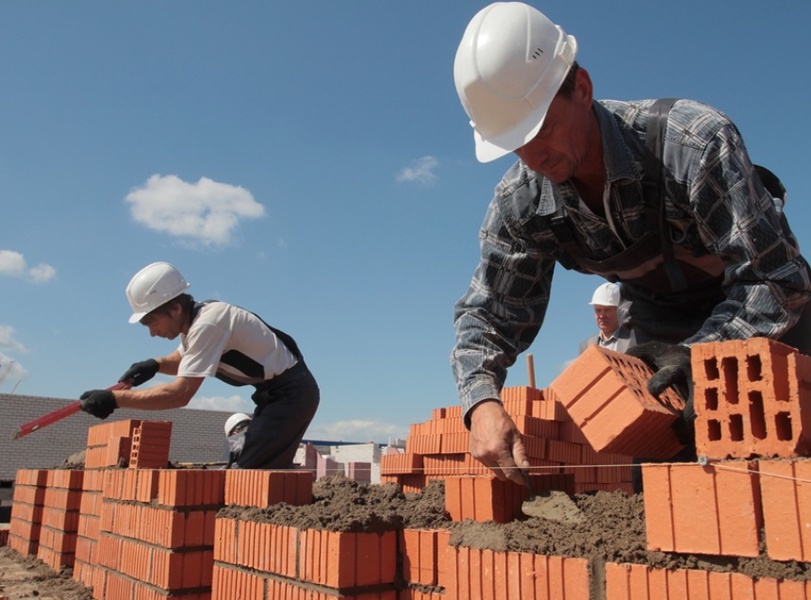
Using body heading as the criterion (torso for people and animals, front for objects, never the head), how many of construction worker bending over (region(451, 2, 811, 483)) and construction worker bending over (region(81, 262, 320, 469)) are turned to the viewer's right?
0

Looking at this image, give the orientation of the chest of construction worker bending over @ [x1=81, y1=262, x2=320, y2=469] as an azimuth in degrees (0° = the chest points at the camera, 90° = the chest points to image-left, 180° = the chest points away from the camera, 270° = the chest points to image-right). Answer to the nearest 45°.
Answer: approximately 90°

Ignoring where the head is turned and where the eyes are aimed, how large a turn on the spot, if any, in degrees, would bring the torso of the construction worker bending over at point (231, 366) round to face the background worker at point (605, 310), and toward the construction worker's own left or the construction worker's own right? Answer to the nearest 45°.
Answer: approximately 180°

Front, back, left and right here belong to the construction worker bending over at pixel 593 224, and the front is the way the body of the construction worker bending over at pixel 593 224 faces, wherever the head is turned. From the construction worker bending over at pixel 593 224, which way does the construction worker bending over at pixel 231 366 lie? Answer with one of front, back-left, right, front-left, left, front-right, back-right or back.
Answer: right

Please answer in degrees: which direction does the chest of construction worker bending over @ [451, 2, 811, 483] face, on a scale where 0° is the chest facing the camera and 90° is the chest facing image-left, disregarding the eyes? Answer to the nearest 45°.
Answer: approximately 45°
